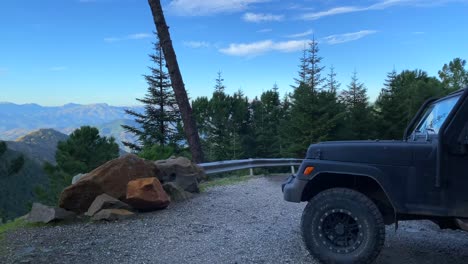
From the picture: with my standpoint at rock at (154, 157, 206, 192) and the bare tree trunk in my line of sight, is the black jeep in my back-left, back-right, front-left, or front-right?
back-right

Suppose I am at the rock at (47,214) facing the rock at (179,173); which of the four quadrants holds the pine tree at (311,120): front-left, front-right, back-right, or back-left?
front-left

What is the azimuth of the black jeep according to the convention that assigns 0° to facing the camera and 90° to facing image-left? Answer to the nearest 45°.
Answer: approximately 90°

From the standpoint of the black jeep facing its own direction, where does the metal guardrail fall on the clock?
The metal guardrail is roughly at 2 o'clock from the black jeep.

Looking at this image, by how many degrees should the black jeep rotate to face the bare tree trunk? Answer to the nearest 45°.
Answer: approximately 45° to its right

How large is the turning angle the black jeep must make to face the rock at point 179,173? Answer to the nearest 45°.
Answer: approximately 45° to its right

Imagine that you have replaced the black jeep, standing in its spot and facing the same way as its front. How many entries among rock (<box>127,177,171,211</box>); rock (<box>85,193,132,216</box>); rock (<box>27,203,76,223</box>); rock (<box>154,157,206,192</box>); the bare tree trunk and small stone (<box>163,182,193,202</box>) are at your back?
0

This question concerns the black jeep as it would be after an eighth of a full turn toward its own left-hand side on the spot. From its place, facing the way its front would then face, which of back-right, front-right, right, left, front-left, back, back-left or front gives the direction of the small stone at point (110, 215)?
front-right

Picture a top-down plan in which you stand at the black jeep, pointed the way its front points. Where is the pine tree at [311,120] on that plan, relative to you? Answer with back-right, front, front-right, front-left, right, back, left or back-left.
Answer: right

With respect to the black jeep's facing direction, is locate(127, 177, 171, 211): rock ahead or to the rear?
ahead

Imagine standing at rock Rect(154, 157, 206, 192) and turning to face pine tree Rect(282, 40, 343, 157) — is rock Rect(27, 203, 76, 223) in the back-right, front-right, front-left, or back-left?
back-left

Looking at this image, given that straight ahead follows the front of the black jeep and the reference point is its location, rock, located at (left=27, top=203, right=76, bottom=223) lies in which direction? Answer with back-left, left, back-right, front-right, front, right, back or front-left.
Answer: front

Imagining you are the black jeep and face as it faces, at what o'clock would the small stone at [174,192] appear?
The small stone is roughly at 1 o'clock from the black jeep.
